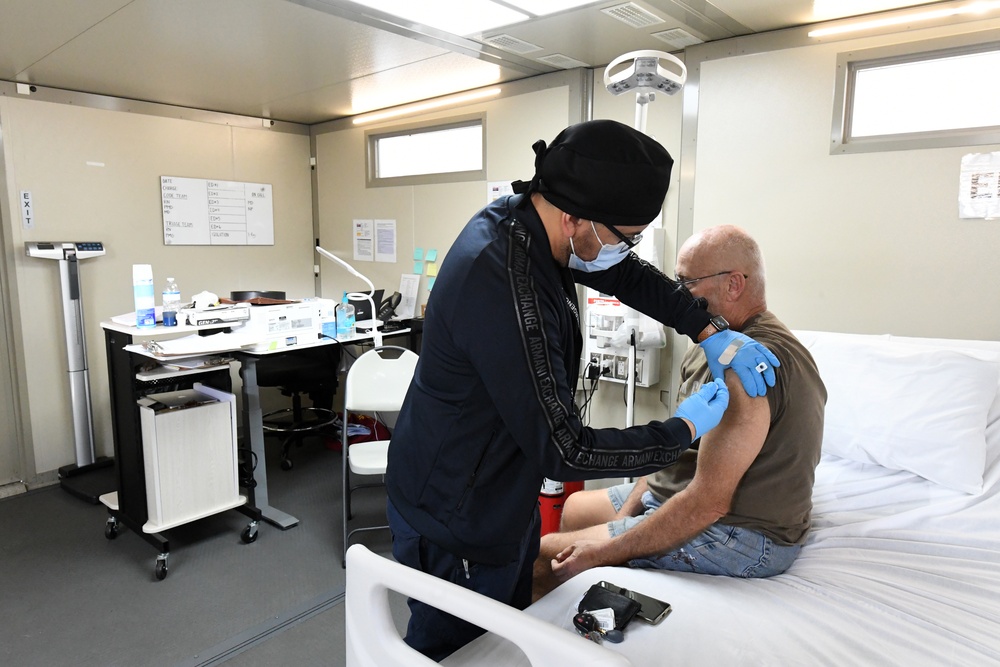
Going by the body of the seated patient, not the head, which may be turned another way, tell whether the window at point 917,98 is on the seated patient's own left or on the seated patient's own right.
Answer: on the seated patient's own right

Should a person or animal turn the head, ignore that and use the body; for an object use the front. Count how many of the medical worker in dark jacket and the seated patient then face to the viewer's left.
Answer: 1

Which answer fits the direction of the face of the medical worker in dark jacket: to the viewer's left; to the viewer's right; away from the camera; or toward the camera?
to the viewer's right

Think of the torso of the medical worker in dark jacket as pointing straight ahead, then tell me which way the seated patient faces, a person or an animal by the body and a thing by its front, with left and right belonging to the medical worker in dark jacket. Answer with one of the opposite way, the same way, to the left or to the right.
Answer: the opposite way

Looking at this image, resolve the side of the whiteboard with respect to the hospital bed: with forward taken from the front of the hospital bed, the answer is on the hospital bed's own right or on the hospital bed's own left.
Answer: on the hospital bed's own right

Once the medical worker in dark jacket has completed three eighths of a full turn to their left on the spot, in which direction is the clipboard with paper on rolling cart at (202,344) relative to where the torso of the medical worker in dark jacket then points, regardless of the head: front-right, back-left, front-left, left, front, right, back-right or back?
front

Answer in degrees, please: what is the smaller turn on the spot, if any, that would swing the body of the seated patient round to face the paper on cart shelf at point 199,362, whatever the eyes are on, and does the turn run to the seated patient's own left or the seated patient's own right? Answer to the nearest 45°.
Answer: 0° — they already face it

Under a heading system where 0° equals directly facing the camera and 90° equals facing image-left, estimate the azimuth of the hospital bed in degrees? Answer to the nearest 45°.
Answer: approximately 45°

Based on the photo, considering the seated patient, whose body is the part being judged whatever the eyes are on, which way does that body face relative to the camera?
to the viewer's left

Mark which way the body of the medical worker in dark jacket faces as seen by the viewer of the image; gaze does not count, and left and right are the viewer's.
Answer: facing to the right of the viewer

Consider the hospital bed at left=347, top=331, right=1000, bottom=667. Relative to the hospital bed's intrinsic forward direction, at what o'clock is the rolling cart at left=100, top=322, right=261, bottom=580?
The rolling cart is roughly at 2 o'clock from the hospital bed.

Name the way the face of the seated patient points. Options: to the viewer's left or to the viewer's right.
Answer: to the viewer's left

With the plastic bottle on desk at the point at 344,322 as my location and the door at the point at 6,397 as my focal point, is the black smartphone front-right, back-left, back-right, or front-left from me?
back-left

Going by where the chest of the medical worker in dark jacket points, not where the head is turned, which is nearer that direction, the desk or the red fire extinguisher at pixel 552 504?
the red fire extinguisher
